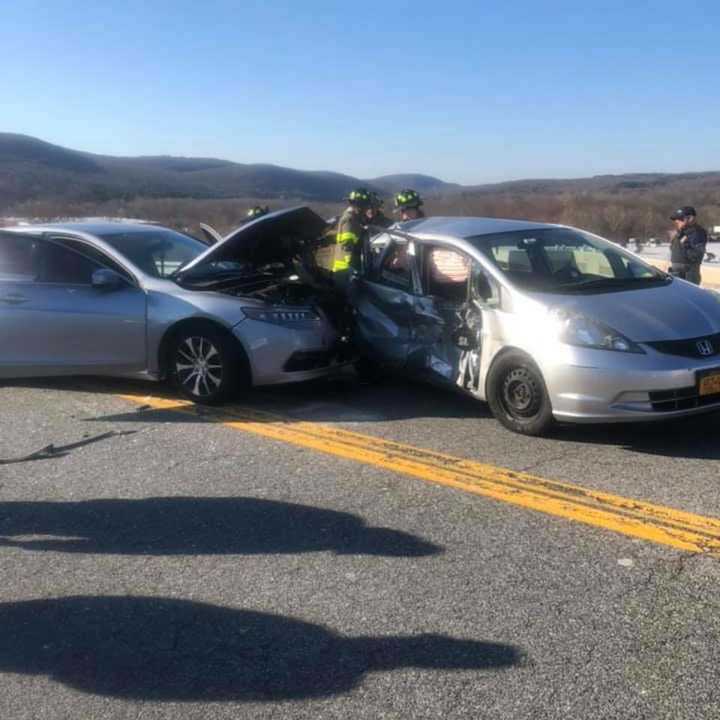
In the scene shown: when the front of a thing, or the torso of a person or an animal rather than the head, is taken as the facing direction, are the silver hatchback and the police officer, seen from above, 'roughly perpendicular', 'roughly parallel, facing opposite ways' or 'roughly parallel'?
roughly perpendicular

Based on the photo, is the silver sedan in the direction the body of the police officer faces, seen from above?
yes

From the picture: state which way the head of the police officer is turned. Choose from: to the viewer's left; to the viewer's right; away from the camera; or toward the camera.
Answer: to the viewer's left

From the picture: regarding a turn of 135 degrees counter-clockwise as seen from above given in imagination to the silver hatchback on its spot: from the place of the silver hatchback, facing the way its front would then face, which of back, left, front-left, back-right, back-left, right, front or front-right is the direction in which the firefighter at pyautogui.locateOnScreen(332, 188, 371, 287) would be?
front-left

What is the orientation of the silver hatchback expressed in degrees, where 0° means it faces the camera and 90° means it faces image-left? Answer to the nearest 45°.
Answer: approximately 315°

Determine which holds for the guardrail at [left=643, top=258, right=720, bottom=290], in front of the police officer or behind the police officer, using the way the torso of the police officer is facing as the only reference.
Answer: behind

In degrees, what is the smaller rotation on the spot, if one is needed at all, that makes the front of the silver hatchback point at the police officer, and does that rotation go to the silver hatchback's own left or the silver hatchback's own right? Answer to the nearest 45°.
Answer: approximately 135° to the silver hatchback's own left

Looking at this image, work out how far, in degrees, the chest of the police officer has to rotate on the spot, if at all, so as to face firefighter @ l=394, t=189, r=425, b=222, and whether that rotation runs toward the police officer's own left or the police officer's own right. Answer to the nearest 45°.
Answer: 0° — they already face them

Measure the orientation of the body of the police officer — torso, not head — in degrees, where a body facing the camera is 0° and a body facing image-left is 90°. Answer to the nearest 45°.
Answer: approximately 45°

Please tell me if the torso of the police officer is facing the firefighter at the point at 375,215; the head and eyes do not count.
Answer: yes
